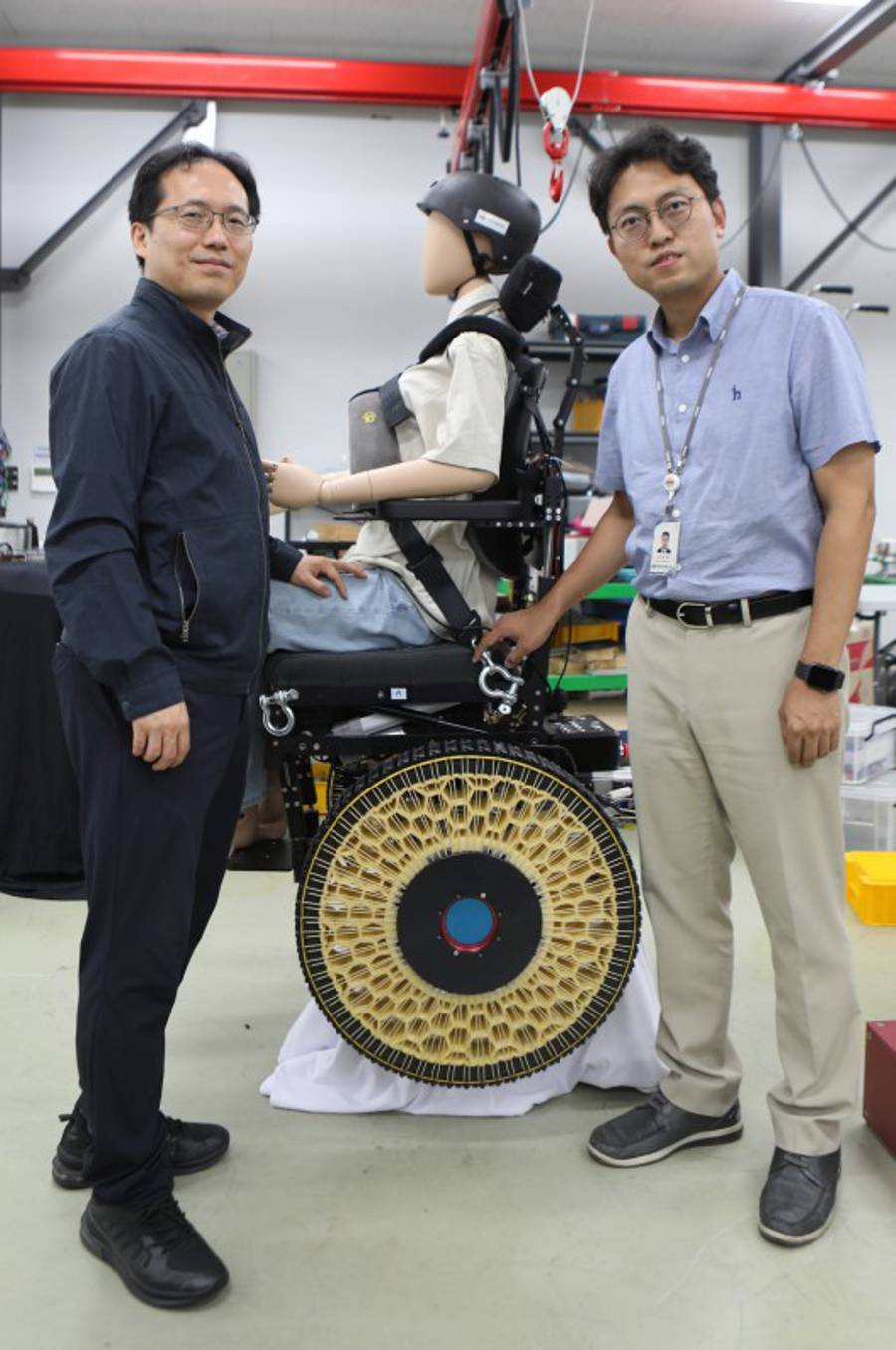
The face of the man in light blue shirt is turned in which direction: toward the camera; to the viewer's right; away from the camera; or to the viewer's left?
toward the camera

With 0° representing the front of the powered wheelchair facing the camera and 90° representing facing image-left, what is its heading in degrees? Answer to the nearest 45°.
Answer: approximately 90°

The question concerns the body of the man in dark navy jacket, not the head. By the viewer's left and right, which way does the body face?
facing the viewer and to the right of the viewer

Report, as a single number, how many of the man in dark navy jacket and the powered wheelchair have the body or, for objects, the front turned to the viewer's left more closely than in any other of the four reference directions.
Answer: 1

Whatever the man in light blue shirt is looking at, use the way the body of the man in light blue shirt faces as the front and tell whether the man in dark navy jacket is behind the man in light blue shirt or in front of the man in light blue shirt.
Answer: in front

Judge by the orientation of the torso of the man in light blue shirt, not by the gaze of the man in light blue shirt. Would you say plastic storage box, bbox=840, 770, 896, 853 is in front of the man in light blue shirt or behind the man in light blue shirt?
behind

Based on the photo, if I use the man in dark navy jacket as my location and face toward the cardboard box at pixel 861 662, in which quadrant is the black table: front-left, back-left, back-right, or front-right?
front-left

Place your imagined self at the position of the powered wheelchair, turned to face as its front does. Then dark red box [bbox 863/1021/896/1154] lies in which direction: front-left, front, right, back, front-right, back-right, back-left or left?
back

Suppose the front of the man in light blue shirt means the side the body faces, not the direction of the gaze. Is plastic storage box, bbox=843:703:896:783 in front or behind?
behind

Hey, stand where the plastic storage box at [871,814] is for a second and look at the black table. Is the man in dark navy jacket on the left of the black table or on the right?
left

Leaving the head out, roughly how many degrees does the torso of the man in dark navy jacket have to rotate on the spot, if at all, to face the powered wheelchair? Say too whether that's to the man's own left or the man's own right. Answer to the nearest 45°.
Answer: approximately 90° to the man's own left

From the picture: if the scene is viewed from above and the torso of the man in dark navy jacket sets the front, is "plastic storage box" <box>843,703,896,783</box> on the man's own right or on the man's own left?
on the man's own left

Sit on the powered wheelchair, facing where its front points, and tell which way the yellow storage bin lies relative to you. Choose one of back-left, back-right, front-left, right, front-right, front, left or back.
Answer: back-right

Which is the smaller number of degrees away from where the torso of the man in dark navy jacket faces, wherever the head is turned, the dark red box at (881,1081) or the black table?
the dark red box

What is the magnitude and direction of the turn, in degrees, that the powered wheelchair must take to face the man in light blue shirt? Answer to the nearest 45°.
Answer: approximately 180°

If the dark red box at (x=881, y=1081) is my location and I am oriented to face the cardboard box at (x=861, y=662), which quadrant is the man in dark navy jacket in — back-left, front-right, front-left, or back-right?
back-left
